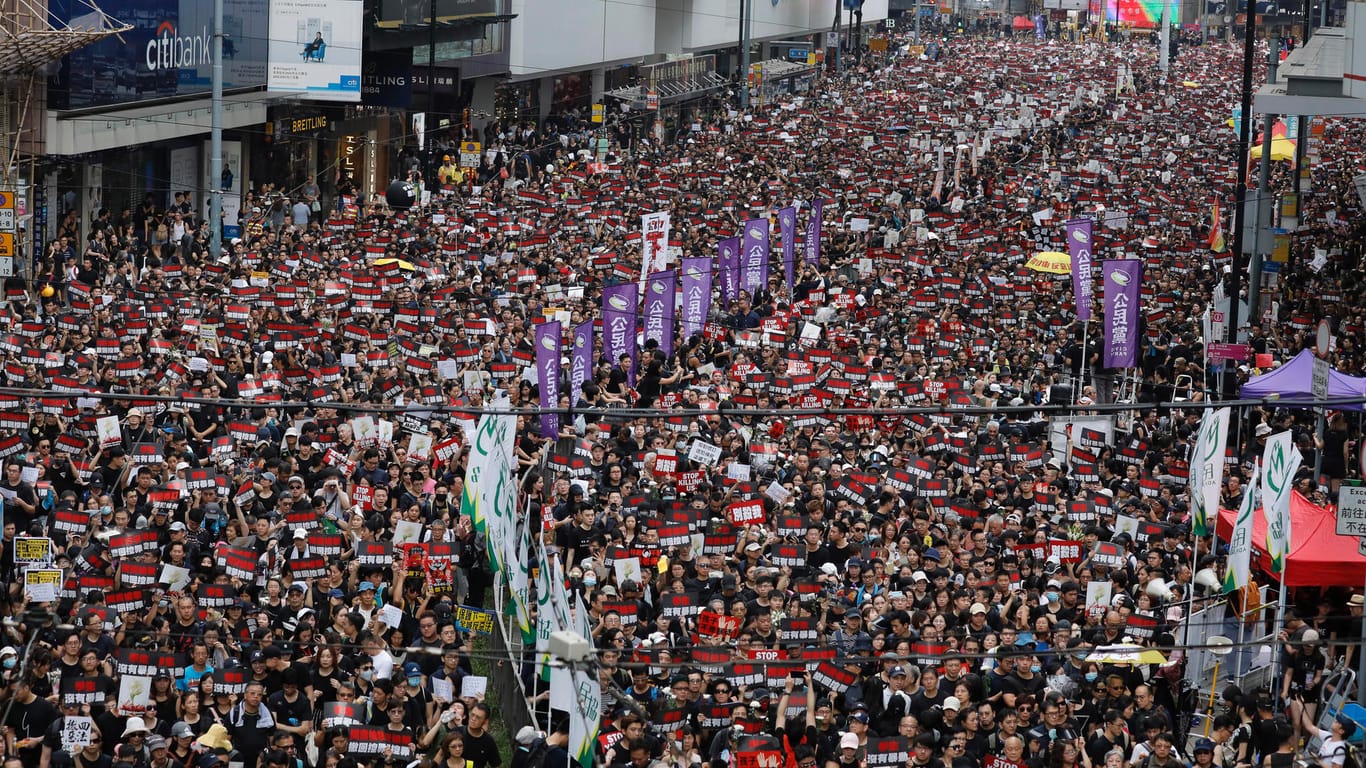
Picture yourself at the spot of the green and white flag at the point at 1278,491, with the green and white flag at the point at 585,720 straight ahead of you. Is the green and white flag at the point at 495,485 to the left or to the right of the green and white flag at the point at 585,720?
right

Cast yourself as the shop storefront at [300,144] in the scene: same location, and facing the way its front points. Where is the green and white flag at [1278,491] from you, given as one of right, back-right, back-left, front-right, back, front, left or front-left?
front-right

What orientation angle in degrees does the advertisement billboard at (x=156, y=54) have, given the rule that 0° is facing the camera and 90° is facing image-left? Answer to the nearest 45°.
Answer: approximately 315°

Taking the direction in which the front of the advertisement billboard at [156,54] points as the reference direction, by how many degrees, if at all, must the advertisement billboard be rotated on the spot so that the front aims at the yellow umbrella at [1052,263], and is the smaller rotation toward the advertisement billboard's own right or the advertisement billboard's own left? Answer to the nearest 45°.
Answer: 0° — it already faces it

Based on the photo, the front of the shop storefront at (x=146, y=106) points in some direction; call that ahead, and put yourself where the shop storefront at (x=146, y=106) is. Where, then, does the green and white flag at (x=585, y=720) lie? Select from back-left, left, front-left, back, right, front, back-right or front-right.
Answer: front-right

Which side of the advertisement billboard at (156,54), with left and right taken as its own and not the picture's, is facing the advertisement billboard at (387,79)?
left

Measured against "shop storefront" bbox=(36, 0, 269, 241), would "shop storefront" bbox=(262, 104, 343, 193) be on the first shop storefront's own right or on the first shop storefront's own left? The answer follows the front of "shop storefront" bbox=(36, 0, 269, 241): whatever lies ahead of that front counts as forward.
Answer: on the first shop storefront's own left

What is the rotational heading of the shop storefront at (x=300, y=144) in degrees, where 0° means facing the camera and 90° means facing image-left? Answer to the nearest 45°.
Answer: approximately 315°

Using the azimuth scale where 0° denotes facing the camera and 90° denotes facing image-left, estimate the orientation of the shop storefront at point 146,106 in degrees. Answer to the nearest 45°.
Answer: approximately 315°

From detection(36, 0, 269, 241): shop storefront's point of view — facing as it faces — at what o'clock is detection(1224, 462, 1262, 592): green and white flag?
The green and white flag is roughly at 1 o'clock from the shop storefront.

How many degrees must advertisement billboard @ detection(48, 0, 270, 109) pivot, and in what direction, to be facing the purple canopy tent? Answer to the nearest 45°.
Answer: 0° — it already faces it
